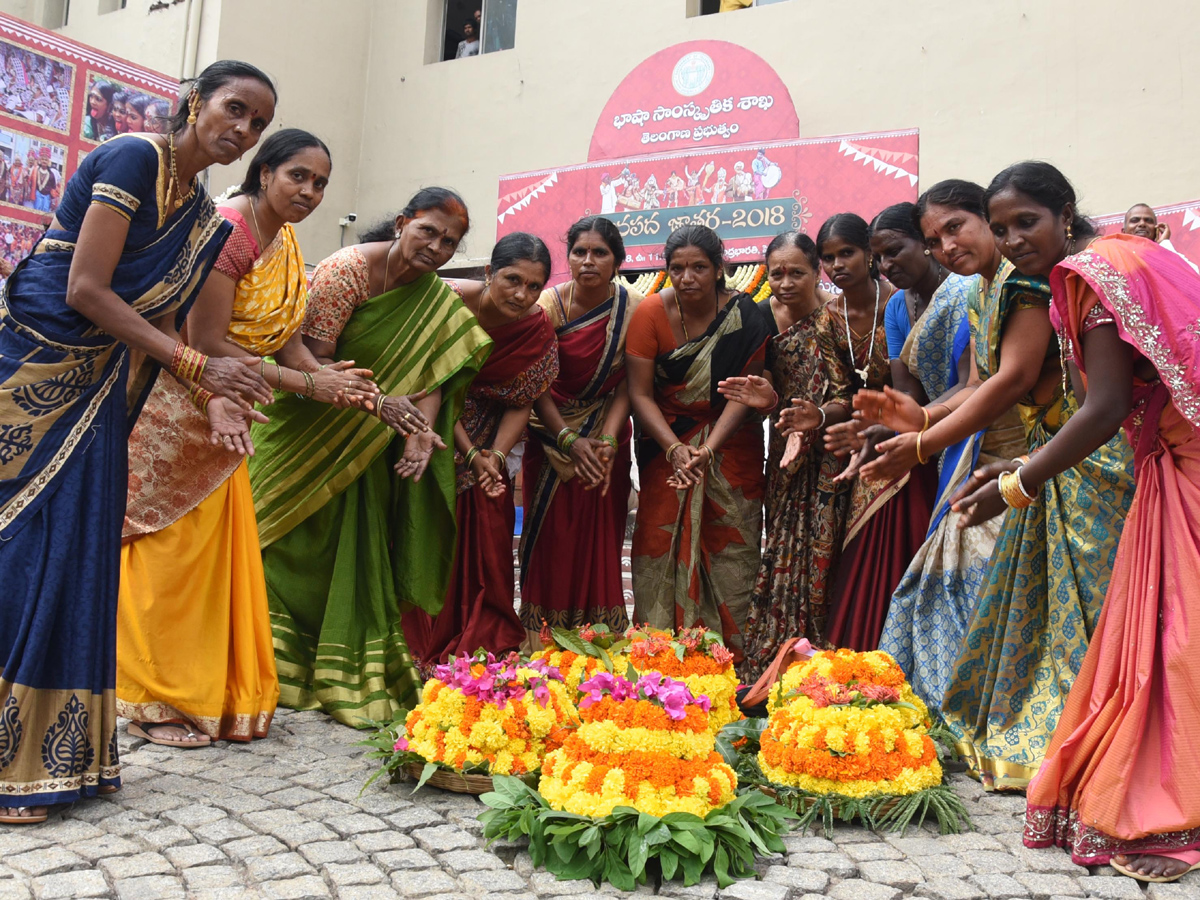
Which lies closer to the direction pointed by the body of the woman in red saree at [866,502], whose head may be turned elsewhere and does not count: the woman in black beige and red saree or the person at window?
the woman in black beige and red saree

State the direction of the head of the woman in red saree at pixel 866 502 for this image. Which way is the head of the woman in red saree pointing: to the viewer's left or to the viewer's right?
to the viewer's left

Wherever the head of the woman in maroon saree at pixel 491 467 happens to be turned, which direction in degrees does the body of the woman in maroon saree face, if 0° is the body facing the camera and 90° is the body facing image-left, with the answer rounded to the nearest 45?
approximately 315°

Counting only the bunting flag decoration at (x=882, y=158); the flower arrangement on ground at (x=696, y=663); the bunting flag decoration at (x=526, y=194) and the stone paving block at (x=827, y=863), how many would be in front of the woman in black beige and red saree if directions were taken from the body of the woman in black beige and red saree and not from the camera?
2

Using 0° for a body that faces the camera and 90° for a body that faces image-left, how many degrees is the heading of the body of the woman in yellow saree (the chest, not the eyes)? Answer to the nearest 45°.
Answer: approximately 315°

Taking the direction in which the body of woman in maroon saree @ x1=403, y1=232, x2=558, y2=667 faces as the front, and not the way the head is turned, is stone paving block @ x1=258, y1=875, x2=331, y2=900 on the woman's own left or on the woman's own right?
on the woman's own right

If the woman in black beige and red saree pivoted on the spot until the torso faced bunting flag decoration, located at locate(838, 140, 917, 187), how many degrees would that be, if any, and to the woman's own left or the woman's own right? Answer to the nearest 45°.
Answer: approximately 180°

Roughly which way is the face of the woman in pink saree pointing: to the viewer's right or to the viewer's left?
to the viewer's left

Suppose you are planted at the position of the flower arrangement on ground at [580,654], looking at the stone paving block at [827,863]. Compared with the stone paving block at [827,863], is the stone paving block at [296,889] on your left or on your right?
right

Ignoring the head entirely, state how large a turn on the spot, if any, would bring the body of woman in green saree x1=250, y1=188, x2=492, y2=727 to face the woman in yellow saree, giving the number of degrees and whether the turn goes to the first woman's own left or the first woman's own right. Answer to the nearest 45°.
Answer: approximately 90° to the first woman's own right

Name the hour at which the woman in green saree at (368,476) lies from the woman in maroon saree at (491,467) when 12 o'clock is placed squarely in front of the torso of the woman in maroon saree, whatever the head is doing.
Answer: The woman in green saree is roughly at 3 o'clock from the woman in maroon saree.
